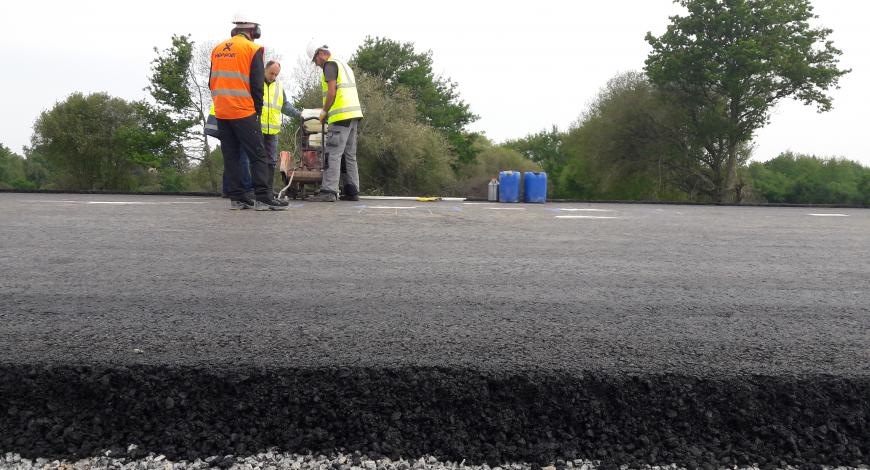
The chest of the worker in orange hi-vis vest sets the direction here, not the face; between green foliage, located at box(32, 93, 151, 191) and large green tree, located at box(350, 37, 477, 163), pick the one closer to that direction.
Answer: the large green tree

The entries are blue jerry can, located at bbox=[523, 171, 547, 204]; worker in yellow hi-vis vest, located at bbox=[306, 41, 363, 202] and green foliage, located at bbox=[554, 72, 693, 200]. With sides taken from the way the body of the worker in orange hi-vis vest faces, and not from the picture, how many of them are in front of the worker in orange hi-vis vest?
3

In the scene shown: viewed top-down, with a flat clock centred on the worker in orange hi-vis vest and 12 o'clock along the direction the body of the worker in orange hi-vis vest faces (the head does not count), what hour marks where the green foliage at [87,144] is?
The green foliage is roughly at 10 o'clock from the worker in orange hi-vis vest.

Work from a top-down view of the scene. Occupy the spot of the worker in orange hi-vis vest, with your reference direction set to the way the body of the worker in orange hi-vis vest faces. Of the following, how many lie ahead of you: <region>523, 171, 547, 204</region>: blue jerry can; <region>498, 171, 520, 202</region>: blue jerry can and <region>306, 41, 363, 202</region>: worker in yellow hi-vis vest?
3

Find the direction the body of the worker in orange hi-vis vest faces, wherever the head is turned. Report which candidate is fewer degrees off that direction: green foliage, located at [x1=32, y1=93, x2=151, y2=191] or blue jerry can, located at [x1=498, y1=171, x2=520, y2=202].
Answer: the blue jerry can

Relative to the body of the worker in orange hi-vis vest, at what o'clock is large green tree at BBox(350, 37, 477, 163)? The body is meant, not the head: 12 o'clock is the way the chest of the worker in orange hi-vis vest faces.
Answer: The large green tree is roughly at 11 o'clock from the worker in orange hi-vis vest.

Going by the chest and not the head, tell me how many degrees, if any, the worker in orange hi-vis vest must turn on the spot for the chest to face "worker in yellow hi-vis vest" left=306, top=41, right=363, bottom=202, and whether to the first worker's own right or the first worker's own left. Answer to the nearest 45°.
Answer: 0° — they already face them

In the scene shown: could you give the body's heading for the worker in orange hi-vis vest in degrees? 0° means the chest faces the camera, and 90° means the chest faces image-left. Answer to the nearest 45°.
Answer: approximately 225°

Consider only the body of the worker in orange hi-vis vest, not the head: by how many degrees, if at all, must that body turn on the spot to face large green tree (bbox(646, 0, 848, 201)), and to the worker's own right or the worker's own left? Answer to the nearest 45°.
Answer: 0° — they already face it

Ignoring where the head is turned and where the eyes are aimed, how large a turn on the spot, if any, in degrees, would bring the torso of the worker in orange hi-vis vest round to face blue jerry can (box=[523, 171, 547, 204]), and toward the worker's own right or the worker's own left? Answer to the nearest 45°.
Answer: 0° — they already face it

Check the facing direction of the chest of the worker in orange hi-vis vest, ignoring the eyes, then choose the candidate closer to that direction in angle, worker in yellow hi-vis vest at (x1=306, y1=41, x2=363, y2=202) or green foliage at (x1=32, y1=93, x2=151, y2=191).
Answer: the worker in yellow hi-vis vest
